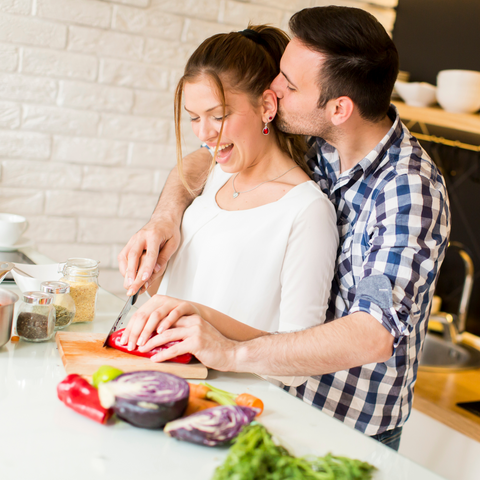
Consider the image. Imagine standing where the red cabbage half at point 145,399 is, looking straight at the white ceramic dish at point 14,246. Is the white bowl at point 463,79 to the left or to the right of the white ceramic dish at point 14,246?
right

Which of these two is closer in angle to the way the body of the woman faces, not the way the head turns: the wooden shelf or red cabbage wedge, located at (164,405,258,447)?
the red cabbage wedge

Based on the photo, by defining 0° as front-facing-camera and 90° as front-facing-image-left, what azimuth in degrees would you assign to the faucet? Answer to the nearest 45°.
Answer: approximately 45°

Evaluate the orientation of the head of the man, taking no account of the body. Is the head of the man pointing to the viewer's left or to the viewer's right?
to the viewer's left
